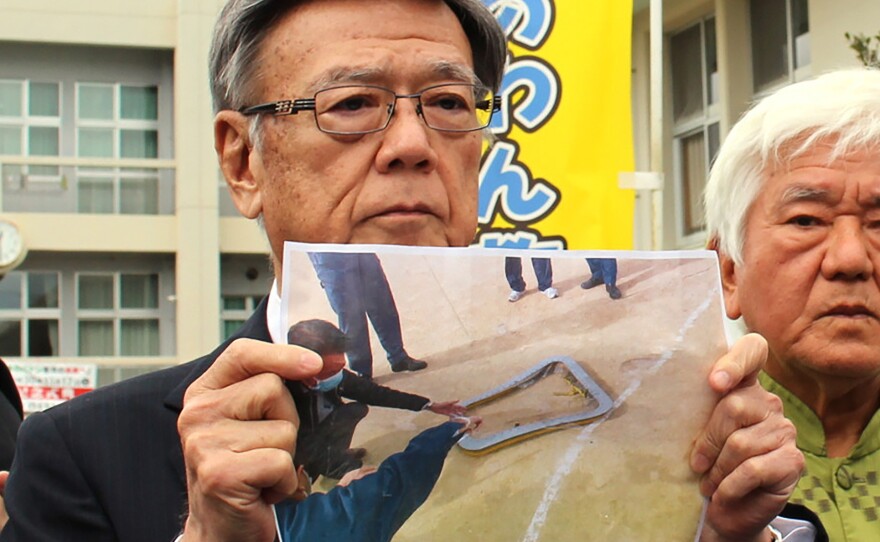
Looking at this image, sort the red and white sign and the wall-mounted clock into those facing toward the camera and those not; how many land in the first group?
2

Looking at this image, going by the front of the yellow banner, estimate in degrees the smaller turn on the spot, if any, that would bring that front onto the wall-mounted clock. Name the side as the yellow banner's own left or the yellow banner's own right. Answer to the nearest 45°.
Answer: approximately 135° to the yellow banner's own right

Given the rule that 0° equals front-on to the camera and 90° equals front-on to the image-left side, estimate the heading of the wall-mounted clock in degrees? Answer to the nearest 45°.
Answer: approximately 0°

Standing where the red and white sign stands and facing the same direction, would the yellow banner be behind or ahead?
ahead

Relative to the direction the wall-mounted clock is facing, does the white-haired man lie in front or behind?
in front
